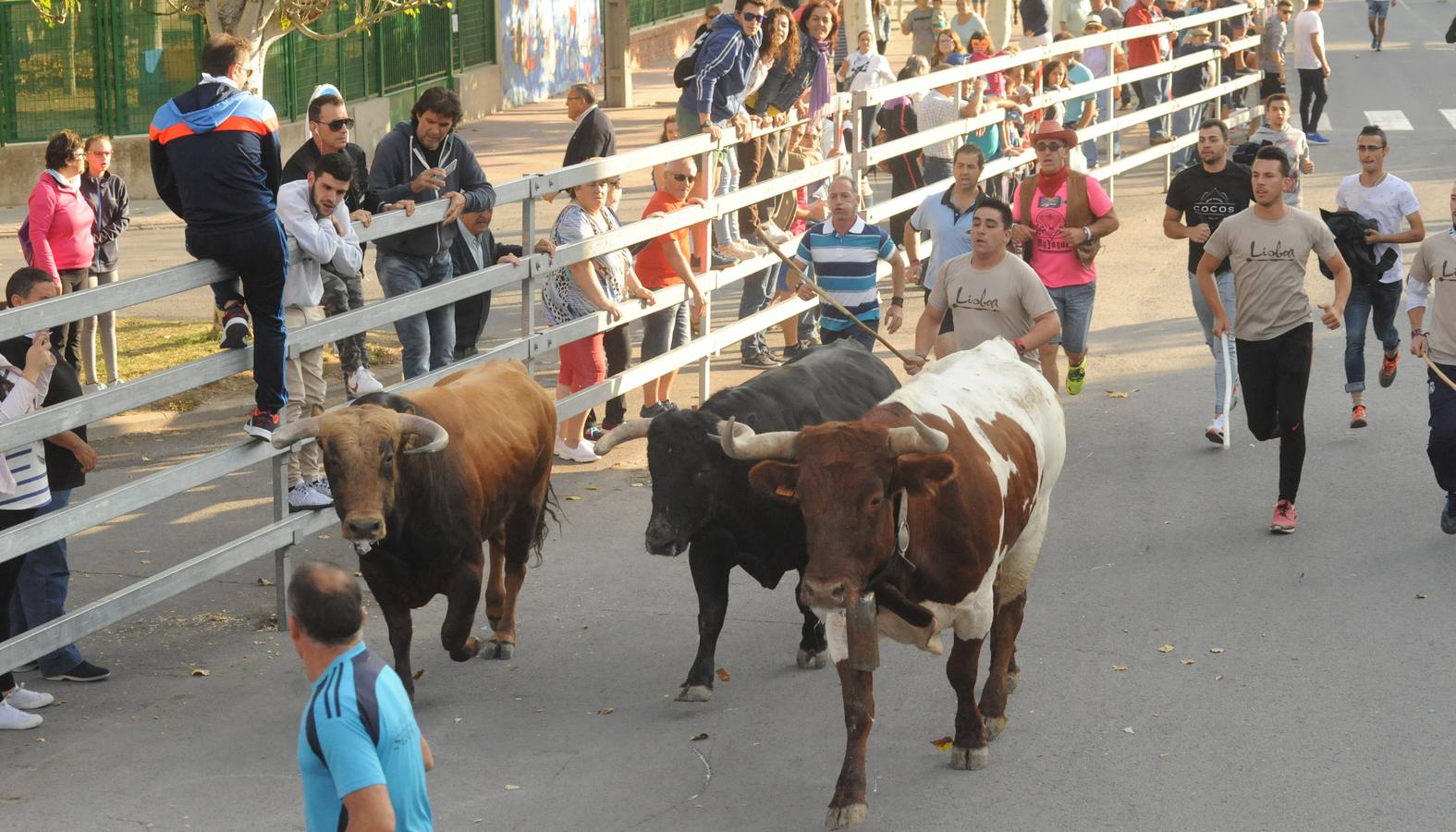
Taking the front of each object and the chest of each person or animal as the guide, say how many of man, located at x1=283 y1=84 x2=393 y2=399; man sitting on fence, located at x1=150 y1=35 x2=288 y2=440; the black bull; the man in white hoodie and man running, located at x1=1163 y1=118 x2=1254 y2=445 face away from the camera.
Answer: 1

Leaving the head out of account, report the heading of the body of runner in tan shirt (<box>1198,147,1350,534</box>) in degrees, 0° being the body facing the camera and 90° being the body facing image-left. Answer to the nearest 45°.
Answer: approximately 0°

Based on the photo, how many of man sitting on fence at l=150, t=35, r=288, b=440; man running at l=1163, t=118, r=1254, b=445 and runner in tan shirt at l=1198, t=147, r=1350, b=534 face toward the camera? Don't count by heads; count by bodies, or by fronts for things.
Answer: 2

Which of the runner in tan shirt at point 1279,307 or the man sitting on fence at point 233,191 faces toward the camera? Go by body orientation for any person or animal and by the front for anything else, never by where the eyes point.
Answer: the runner in tan shirt

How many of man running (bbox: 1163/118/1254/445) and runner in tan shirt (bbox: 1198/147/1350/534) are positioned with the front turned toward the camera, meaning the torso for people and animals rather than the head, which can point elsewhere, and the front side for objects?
2

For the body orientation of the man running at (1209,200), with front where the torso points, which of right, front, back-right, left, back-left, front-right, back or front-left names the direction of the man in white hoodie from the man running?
front-right

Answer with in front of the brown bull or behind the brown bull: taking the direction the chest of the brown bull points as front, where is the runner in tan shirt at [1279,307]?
behind

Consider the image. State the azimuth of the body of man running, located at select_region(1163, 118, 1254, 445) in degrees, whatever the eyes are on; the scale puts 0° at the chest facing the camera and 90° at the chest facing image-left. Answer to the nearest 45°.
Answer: approximately 0°

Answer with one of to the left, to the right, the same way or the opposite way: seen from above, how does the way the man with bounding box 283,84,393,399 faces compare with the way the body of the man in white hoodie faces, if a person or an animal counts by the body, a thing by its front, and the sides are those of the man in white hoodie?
the same way

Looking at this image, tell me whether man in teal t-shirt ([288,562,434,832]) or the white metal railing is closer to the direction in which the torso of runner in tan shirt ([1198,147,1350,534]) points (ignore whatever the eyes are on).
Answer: the man in teal t-shirt

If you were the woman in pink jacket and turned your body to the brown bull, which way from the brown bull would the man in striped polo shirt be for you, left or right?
left

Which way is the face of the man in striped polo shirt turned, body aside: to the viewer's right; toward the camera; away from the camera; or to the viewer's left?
toward the camera

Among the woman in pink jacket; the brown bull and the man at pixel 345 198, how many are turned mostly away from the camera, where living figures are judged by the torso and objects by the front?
0

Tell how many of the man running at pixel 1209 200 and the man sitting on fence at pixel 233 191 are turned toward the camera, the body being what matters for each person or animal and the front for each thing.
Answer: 1
